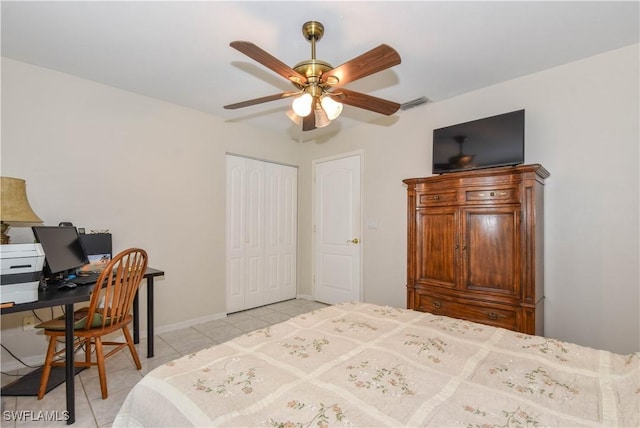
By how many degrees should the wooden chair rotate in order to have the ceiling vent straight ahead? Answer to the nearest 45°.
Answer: approximately 135° to its right

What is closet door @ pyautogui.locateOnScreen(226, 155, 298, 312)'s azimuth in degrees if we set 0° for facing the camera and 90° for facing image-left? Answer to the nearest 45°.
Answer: approximately 315°

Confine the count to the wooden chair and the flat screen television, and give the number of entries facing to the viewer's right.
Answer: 0

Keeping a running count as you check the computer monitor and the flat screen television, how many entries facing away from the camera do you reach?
0

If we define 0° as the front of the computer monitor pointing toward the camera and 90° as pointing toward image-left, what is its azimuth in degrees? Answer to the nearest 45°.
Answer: approximately 315°

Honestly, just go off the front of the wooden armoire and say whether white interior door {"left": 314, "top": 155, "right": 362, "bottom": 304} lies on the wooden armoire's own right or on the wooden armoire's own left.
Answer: on the wooden armoire's own right

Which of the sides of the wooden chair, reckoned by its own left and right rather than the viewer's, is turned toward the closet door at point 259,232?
right

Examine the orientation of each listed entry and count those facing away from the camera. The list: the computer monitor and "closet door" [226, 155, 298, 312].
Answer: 0

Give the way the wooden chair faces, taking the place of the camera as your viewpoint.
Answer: facing away from the viewer and to the left of the viewer

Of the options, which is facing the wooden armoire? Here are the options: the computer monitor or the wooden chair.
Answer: the computer monitor

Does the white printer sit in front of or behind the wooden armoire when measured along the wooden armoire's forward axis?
in front
